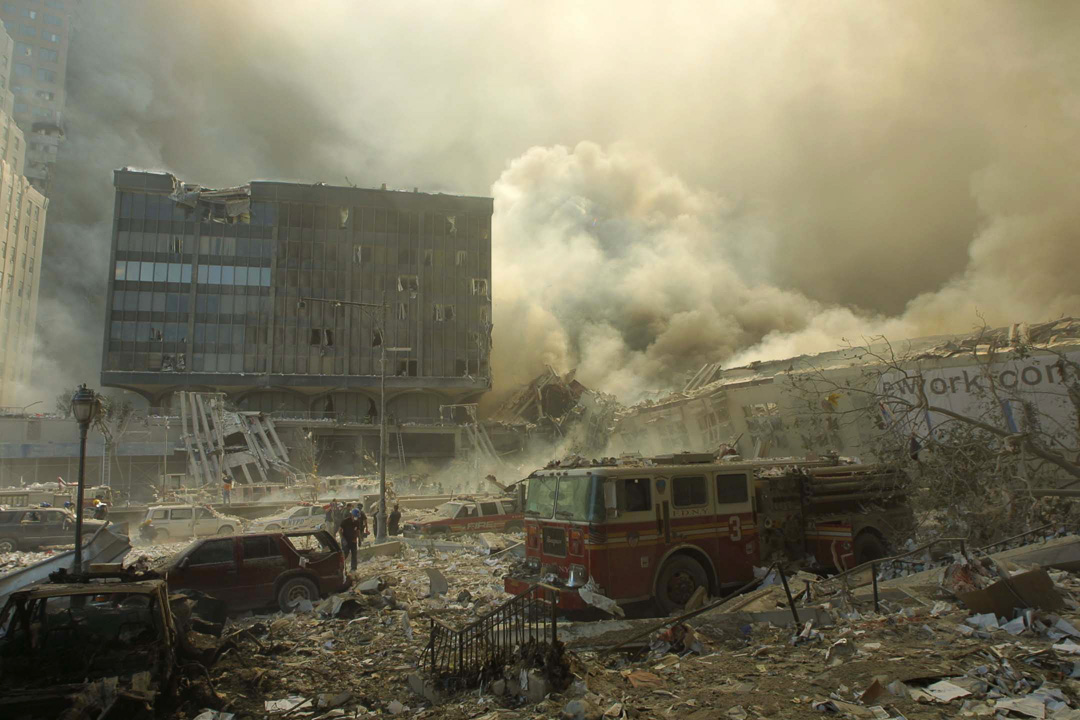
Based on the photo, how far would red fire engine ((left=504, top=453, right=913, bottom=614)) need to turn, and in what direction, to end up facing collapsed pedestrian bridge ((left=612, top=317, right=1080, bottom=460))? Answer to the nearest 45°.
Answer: approximately 135° to its right

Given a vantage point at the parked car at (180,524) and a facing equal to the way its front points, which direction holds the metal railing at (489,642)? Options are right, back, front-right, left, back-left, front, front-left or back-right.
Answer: right

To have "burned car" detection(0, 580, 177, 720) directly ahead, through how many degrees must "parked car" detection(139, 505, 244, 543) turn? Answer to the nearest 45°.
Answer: approximately 90° to its right

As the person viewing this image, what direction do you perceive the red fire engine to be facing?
facing the viewer and to the left of the viewer

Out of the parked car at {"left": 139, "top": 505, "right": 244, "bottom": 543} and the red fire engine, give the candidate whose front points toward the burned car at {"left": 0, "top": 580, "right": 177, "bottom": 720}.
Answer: the red fire engine

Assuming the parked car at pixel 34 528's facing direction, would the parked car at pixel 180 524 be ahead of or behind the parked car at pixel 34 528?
ahead

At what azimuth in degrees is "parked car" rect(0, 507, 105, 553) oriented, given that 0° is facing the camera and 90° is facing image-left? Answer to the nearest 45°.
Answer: approximately 270°

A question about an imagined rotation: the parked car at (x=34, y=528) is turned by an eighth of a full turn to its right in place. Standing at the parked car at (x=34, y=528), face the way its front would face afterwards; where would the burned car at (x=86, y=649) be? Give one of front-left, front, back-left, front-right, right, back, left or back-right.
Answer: front-right

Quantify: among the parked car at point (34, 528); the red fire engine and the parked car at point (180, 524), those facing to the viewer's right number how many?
2

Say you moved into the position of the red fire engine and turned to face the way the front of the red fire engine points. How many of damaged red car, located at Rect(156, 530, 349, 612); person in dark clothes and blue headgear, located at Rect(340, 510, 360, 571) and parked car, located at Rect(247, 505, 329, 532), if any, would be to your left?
0

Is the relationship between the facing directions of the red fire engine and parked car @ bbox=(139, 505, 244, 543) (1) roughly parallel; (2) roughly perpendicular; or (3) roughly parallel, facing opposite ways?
roughly parallel, facing opposite ways

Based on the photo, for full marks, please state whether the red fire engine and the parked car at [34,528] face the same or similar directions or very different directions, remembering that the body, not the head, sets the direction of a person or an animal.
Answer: very different directions

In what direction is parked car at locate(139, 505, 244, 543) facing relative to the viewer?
to the viewer's right
